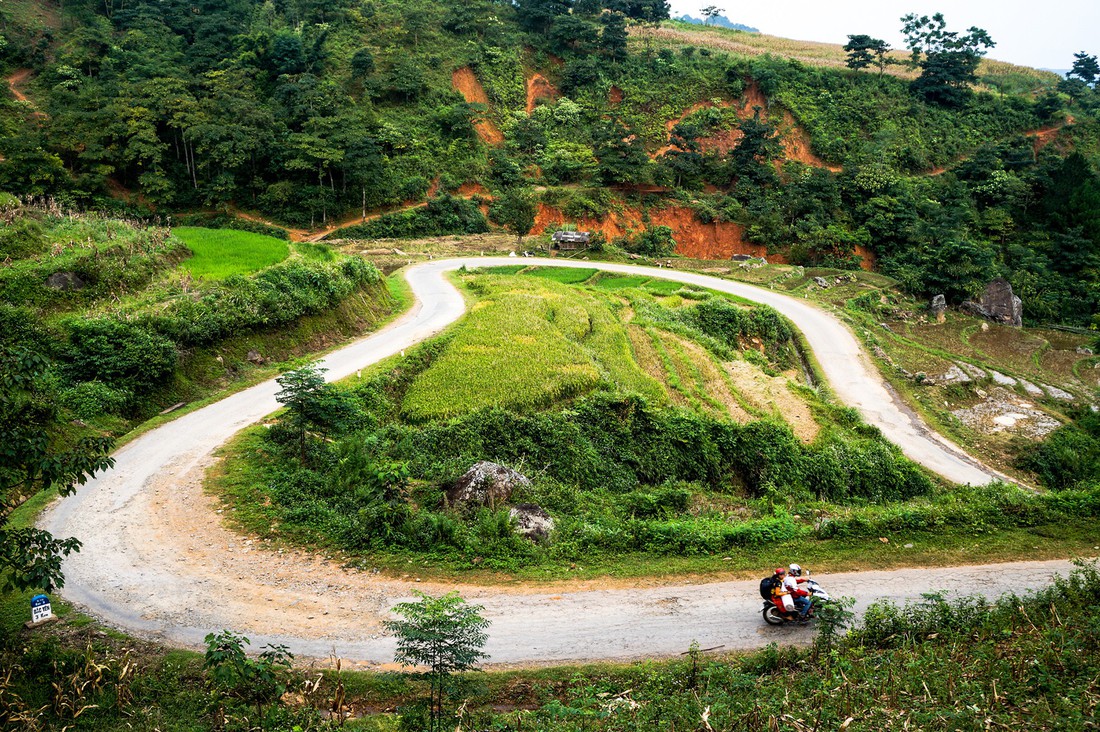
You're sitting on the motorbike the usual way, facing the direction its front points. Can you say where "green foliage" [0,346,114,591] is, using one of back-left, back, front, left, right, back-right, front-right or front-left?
back-right

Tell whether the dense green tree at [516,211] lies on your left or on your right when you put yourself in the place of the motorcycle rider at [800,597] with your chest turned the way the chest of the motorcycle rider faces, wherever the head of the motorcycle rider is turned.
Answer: on your left

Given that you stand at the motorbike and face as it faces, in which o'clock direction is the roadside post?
The roadside post is roughly at 5 o'clock from the motorbike.

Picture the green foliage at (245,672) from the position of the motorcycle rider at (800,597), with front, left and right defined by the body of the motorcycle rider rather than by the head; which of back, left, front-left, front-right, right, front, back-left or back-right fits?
back-right

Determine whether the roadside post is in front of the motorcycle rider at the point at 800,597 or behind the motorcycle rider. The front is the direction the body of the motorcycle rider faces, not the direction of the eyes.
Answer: behind

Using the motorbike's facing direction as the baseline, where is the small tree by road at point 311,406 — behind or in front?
behind

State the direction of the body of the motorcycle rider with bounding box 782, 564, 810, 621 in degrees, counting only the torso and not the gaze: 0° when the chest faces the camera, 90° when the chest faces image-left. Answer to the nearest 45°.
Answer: approximately 270°

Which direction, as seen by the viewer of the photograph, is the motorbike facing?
facing to the right of the viewer
